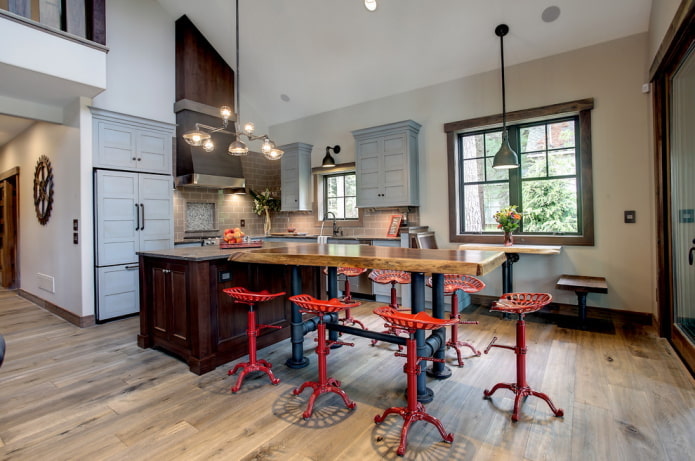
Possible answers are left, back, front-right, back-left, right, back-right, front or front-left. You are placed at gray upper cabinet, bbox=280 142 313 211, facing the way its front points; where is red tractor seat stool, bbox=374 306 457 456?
front-left

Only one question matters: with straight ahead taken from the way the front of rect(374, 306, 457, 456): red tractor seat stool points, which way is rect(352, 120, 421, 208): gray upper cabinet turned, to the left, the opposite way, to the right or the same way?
the opposite way

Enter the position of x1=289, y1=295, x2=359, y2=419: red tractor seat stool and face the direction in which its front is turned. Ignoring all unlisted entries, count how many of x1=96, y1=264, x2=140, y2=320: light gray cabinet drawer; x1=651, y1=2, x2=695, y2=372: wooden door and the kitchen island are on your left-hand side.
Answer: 2

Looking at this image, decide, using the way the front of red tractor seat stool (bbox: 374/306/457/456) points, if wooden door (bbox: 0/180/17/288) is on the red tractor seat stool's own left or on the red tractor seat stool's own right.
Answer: on the red tractor seat stool's own left

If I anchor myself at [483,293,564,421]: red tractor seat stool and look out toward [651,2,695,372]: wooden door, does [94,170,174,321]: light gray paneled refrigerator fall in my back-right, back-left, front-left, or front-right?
back-left

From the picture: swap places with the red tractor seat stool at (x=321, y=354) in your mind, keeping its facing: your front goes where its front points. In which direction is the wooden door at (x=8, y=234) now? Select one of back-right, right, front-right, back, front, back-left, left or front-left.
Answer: left
